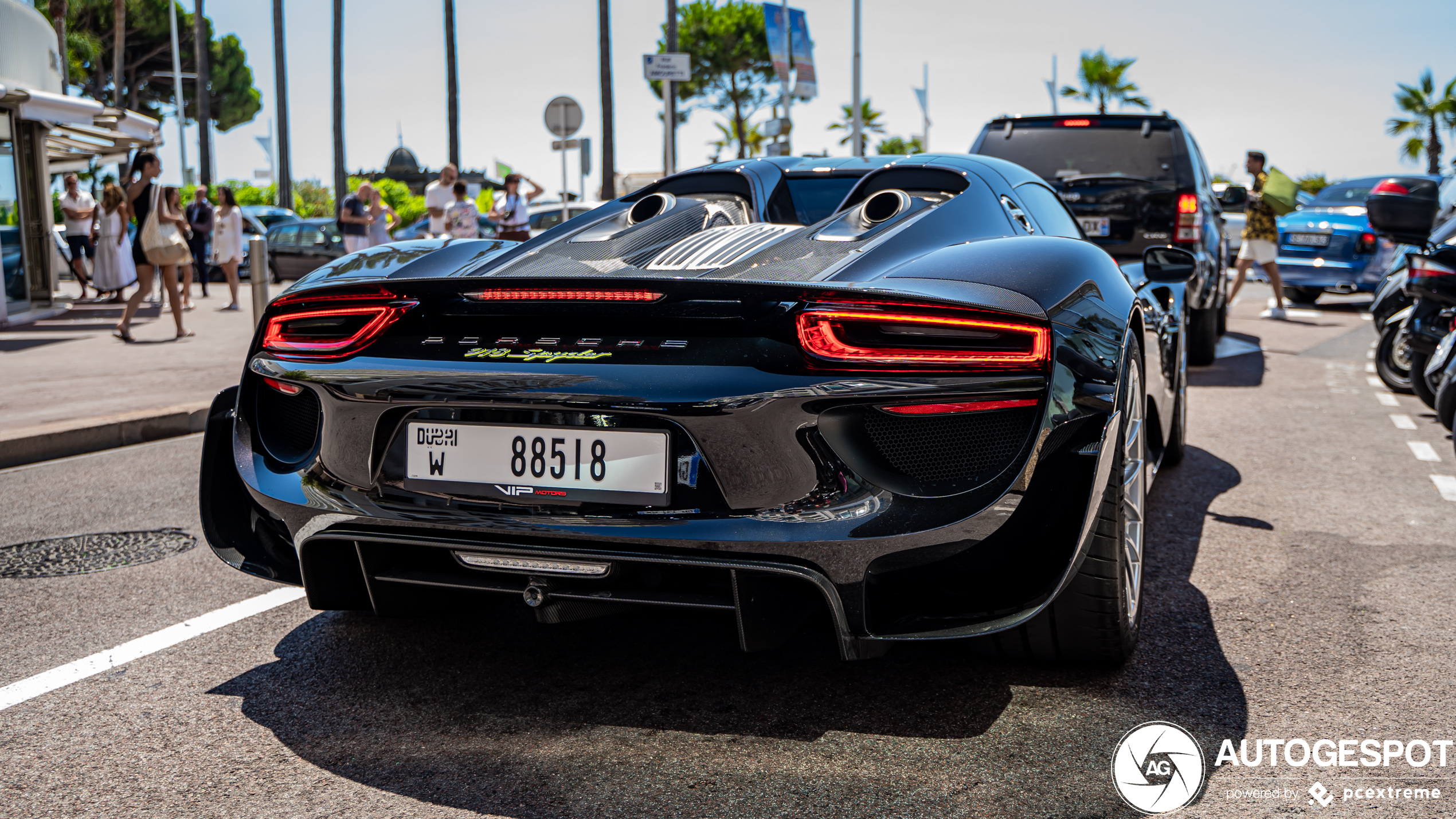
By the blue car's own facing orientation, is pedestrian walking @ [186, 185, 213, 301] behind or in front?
behind

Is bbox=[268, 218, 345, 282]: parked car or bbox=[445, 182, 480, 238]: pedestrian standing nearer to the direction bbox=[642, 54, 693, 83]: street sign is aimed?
the pedestrian standing

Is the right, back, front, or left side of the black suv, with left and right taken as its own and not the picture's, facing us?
back

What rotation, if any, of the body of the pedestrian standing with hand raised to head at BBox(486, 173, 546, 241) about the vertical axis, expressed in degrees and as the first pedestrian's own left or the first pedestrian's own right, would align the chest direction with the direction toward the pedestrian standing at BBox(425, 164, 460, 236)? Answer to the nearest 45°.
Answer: approximately 90° to the first pedestrian's own right

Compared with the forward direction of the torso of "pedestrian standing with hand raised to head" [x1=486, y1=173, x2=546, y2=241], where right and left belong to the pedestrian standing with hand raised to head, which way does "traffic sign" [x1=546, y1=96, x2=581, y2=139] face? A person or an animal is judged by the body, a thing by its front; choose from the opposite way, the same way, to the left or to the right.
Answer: the opposite way

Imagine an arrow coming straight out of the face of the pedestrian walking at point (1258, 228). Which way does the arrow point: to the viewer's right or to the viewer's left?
to the viewer's left

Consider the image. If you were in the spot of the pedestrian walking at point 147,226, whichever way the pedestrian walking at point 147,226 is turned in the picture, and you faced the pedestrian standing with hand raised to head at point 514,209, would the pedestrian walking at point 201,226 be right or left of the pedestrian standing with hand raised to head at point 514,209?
left

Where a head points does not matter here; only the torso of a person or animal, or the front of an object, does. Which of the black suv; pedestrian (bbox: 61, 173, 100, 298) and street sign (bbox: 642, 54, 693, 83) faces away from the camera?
the black suv

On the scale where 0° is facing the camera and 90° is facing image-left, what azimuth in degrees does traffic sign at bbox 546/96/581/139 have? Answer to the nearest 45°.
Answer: approximately 180°

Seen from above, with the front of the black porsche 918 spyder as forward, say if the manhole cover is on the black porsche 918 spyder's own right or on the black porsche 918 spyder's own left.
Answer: on the black porsche 918 spyder's own left
